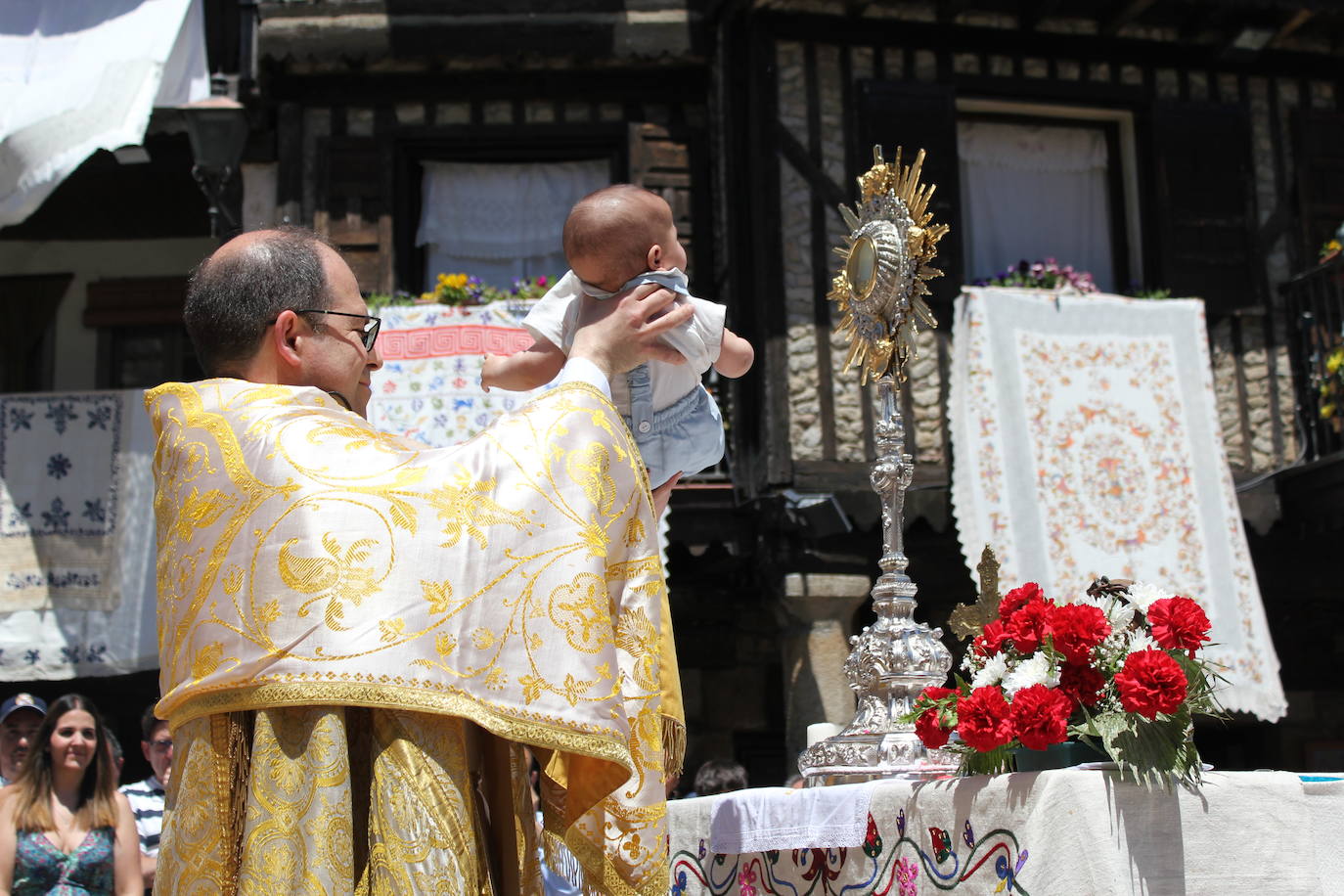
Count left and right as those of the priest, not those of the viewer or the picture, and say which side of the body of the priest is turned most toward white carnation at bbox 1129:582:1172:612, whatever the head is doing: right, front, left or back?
front

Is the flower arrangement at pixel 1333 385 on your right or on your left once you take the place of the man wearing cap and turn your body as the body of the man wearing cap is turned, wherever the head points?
on your left

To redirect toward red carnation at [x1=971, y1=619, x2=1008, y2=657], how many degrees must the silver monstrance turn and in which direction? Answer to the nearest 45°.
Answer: approximately 135° to its left

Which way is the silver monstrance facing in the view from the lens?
facing the viewer and to the left of the viewer

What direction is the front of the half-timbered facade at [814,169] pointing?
toward the camera

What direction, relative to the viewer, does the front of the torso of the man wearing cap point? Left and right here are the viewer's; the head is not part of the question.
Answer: facing the viewer and to the right of the viewer

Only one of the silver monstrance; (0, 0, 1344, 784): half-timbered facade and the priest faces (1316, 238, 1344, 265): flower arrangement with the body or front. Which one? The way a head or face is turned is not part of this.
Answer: the priest

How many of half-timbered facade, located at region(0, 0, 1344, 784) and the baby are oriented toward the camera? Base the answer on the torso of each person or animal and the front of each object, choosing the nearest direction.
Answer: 1

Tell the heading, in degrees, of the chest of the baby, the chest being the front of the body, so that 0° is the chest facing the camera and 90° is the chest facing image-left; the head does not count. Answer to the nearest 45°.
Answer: approximately 225°

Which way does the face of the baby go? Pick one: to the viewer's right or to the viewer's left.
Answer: to the viewer's right

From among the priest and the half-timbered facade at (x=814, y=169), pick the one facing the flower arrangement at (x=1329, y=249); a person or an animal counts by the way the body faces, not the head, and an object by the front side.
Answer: the priest

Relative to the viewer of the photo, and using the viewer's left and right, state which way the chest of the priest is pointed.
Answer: facing away from the viewer and to the right of the viewer
